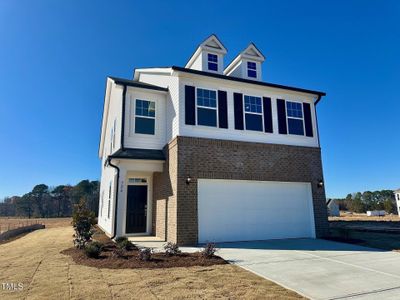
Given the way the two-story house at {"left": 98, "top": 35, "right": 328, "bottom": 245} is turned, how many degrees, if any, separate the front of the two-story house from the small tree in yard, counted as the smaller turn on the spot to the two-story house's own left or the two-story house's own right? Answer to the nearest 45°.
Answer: approximately 90° to the two-story house's own right

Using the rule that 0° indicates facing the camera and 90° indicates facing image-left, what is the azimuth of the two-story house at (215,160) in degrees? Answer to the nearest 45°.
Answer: approximately 315°

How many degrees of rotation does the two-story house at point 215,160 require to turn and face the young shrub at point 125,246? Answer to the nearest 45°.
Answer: approximately 90° to its right
